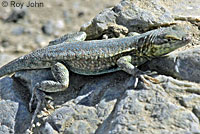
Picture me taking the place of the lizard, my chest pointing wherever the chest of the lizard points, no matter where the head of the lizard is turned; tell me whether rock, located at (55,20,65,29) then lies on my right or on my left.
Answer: on my left

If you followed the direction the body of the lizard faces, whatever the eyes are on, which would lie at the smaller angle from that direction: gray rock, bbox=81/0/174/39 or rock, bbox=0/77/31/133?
the gray rock

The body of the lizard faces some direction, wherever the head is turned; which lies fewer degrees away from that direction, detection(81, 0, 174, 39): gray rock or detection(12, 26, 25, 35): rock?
the gray rock

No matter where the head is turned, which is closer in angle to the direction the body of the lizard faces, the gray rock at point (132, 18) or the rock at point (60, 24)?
the gray rock

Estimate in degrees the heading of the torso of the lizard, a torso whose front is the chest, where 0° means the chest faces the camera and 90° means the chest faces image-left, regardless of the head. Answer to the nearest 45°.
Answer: approximately 270°

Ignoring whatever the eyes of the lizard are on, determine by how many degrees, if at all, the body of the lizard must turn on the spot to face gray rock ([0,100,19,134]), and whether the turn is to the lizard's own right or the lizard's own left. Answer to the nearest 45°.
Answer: approximately 180°

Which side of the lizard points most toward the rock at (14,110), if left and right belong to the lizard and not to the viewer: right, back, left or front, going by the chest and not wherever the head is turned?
back

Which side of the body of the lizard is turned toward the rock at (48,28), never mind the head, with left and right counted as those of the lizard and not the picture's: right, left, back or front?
left

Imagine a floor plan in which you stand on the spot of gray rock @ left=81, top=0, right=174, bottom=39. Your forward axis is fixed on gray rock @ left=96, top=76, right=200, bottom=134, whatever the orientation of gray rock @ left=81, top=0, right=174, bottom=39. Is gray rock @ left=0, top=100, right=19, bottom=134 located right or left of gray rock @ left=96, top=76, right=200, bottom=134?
right
